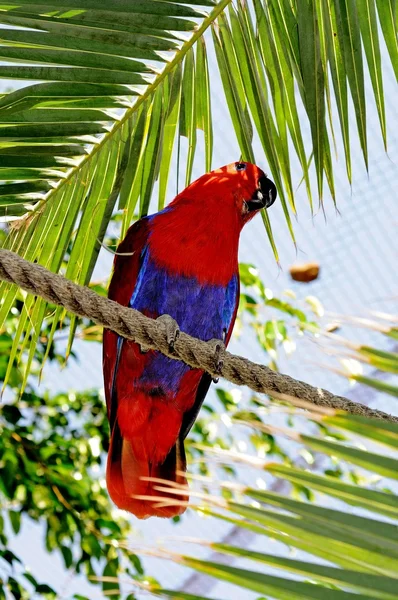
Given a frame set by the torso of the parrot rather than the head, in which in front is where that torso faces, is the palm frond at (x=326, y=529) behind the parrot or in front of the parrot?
in front

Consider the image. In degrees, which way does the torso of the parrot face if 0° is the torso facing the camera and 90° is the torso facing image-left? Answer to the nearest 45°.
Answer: approximately 315°

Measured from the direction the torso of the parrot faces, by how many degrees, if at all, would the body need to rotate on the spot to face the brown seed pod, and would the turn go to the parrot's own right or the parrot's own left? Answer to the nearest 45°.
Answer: approximately 135° to the parrot's own left
